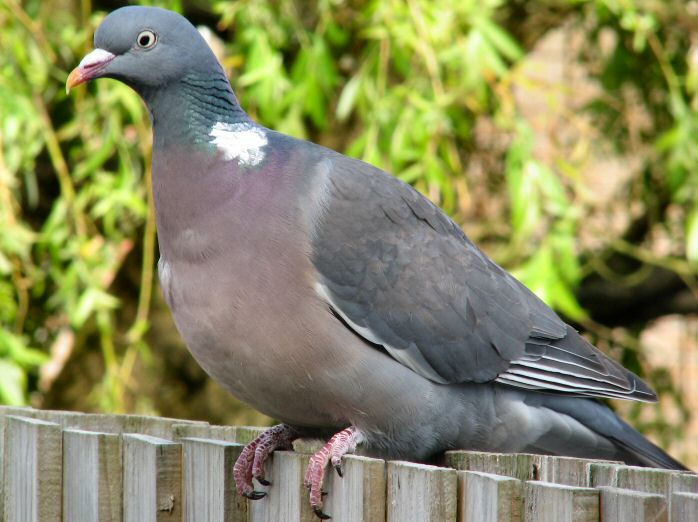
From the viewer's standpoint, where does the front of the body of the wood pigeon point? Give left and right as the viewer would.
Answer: facing to the left of the viewer
